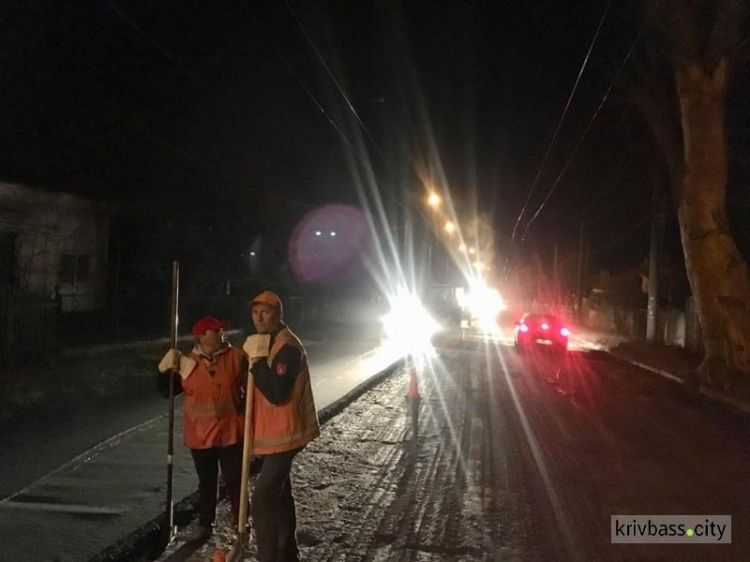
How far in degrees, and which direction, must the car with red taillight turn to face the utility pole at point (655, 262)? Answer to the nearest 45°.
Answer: approximately 90° to its right

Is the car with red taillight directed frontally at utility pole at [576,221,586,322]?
yes

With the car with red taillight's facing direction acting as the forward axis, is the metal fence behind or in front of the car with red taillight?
behind

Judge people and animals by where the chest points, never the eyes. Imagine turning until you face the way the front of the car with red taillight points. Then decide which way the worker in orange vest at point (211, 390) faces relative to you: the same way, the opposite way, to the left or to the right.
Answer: the opposite way

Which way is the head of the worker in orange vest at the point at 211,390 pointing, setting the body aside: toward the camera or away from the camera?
toward the camera

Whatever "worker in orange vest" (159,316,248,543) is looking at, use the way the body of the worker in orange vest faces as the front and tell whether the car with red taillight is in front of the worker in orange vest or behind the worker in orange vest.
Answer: behind

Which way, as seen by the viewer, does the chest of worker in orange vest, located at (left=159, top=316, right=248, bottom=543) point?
toward the camera

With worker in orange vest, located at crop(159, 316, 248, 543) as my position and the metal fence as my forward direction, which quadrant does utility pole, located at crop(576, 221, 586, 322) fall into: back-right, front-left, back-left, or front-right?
front-right

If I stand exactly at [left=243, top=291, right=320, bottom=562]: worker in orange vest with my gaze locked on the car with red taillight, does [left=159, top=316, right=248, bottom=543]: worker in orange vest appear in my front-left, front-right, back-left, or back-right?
front-left

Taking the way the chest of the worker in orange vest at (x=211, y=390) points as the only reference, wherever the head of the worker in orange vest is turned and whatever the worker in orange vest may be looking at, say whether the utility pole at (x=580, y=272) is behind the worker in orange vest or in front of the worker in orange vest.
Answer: behind

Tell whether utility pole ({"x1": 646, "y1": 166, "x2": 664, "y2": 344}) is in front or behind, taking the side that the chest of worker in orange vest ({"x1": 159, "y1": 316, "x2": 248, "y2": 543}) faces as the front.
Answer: behind

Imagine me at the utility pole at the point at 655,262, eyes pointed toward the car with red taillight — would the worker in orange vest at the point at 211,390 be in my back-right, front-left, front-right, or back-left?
front-left

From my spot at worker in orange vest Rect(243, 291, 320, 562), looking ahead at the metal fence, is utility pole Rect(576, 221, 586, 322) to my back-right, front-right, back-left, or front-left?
front-right

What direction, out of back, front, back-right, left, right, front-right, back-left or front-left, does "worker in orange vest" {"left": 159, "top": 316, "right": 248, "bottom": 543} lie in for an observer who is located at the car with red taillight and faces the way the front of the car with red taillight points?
back

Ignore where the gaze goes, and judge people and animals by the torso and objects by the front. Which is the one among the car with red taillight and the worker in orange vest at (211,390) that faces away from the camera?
the car with red taillight

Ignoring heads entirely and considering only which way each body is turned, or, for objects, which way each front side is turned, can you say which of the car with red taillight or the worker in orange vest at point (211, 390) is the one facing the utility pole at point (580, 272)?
the car with red taillight

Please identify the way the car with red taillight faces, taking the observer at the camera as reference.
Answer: facing away from the viewer

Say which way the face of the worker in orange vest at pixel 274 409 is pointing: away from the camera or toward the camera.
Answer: toward the camera

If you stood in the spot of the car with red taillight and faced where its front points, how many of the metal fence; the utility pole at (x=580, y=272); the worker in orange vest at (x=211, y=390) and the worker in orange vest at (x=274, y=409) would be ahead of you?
1
